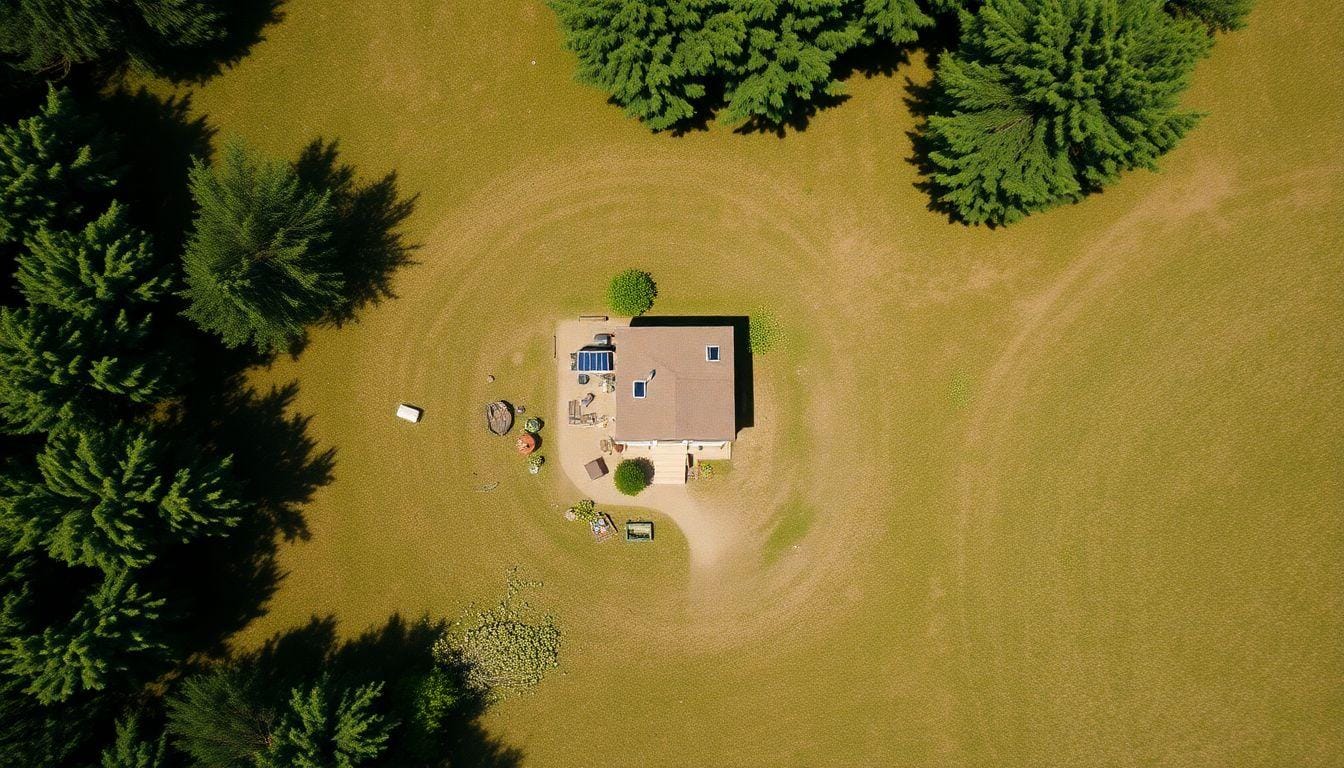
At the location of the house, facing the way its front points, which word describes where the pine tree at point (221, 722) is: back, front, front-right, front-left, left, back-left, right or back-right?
right

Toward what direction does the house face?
toward the camera

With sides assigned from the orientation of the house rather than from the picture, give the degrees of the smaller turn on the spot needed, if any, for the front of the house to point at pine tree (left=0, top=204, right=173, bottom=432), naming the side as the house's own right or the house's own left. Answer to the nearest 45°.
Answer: approximately 90° to the house's own right

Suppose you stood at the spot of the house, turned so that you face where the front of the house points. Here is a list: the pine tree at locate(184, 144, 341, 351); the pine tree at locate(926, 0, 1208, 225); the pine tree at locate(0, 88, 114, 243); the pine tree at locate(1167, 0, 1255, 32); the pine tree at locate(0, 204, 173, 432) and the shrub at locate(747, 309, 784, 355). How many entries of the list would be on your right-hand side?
3

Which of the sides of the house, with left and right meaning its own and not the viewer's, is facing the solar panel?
right

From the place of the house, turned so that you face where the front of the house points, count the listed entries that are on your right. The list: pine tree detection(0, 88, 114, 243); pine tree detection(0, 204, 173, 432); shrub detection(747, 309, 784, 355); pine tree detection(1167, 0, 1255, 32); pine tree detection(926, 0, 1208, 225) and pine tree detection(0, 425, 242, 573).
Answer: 3

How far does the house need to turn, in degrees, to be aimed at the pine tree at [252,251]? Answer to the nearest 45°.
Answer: approximately 90° to its right

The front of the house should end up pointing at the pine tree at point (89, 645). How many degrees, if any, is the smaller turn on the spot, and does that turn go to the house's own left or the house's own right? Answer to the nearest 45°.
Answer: approximately 90° to the house's own right

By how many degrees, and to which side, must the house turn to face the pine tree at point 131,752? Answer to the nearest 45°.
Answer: approximately 90° to its right

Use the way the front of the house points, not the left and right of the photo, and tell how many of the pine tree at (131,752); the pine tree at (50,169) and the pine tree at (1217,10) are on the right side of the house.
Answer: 2
